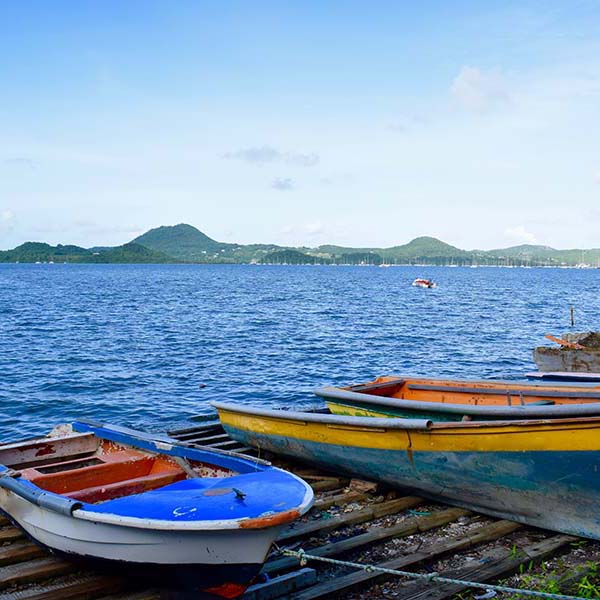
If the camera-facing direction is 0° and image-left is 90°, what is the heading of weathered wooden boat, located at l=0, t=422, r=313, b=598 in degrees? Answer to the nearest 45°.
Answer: approximately 315°

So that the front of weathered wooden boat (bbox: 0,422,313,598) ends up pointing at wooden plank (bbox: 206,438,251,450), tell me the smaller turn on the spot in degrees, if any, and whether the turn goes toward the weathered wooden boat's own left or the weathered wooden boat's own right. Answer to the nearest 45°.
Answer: approximately 135° to the weathered wooden boat's own left

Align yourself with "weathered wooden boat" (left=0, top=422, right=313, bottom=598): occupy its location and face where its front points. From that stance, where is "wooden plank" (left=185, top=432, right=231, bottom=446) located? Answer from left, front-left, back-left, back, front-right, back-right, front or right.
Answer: back-left

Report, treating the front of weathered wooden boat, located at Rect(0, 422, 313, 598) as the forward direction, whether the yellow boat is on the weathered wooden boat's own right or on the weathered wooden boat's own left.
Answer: on the weathered wooden boat's own left

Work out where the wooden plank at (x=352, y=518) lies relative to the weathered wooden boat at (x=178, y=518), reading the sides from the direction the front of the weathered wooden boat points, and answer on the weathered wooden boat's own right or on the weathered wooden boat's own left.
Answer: on the weathered wooden boat's own left
